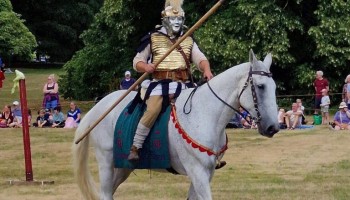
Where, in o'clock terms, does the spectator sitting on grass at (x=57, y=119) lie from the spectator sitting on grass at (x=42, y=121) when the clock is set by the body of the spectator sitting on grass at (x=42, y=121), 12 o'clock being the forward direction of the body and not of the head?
the spectator sitting on grass at (x=57, y=119) is roughly at 10 o'clock from the spectator sitting on grass at (x=42, y=121).

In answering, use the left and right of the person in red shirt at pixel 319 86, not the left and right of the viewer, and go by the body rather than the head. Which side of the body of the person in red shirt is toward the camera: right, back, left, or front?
front

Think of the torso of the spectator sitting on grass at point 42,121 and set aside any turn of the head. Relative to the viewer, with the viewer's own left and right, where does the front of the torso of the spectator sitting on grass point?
facing the viewer

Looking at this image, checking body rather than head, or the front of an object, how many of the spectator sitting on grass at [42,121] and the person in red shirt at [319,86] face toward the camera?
2

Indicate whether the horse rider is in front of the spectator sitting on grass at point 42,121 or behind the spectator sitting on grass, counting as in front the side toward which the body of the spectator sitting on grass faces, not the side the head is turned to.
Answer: in front

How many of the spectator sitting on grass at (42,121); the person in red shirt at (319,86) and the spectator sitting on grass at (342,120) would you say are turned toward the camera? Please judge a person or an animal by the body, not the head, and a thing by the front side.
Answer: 3

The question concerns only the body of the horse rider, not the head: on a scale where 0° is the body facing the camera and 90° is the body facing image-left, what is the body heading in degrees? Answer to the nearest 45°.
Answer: approximately 315°

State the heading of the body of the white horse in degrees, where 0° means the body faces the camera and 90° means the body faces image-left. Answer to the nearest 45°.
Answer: approximately 315°

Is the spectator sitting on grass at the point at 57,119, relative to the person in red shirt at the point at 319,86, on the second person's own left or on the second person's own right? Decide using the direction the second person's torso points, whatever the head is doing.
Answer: on the second person's own right
